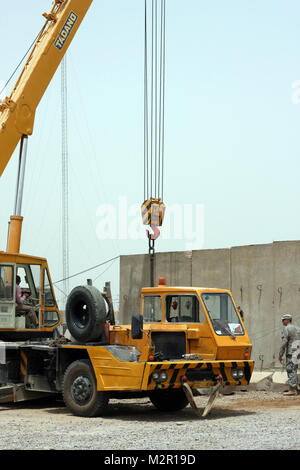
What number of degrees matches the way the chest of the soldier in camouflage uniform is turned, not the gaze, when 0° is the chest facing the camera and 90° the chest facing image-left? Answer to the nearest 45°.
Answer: approximately 90°

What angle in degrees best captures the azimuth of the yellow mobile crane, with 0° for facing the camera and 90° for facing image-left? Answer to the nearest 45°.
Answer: approximately 315°

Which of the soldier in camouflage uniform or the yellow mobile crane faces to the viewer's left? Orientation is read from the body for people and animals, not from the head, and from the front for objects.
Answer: the soldier in camouflage uniform

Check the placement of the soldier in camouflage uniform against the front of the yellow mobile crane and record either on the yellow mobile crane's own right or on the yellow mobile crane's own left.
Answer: on the yellow mobile crane's own left

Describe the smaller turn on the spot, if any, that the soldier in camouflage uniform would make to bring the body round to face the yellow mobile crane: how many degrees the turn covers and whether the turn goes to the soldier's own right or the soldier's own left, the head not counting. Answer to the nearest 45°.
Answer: approximately 45° to the soldier's own left

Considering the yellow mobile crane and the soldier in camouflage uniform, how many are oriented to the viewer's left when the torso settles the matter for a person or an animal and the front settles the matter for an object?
1
